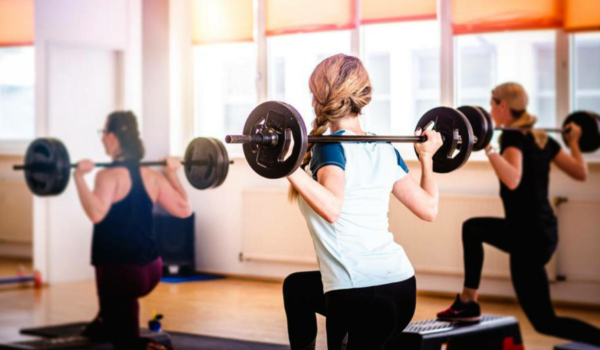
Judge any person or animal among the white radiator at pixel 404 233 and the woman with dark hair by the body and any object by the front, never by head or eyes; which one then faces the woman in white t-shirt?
the white radiator

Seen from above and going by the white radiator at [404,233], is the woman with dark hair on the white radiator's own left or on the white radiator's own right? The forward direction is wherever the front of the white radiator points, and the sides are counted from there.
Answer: on the white radiator's own right

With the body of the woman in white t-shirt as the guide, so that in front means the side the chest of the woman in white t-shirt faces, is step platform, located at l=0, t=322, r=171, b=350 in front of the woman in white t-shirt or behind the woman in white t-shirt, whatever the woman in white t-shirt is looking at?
in front

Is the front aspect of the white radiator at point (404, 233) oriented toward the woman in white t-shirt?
yes

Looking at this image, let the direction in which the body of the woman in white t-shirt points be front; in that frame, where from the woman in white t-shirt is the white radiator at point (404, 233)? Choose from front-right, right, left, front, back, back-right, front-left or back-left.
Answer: front-right

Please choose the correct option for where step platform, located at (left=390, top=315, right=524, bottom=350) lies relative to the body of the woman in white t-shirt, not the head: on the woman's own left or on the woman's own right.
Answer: on the woman's own right

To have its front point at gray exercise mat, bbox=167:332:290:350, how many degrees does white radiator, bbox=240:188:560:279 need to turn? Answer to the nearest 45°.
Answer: approximately 45° to its right

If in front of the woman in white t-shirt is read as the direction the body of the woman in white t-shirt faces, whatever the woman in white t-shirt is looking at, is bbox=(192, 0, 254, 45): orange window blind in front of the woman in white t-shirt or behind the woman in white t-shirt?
in front

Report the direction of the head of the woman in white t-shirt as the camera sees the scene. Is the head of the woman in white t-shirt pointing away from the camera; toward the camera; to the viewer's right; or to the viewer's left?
away from the camera
